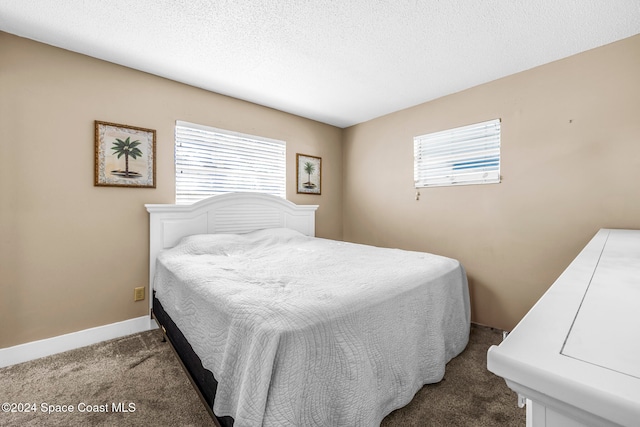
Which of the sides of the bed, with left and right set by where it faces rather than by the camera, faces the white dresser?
front

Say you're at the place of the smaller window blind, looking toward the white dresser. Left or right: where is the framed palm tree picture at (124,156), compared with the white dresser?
right

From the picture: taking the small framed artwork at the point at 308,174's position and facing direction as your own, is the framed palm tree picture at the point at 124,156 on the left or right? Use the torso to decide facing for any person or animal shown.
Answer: on its right

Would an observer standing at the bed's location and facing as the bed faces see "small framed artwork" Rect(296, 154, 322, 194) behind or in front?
behind

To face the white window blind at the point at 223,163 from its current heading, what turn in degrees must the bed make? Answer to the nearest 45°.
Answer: approximately 180°

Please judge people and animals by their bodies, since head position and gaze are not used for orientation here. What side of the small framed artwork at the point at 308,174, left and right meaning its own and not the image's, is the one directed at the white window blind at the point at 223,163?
right

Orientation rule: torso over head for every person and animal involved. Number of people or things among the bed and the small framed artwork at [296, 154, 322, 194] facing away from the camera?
0

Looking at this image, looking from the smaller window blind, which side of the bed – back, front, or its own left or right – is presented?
left

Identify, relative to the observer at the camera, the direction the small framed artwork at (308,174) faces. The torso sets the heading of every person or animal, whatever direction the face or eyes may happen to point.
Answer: facing the viewer and to the right of the viewer

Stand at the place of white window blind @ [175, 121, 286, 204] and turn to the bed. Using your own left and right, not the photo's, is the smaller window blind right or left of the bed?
left

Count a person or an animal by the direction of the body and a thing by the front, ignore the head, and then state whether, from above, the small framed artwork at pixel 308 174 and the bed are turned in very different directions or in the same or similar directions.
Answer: same or similar directions

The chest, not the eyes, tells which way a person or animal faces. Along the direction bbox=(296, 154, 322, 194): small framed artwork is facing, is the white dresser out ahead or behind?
ahead

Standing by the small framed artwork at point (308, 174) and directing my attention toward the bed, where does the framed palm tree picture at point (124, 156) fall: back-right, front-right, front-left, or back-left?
front-right

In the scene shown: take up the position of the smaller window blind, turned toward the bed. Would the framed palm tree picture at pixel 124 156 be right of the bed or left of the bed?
right

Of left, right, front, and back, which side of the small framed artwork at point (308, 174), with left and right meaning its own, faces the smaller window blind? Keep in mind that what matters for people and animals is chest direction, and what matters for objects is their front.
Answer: front

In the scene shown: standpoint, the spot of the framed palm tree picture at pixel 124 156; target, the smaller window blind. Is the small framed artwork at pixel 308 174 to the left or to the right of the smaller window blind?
left

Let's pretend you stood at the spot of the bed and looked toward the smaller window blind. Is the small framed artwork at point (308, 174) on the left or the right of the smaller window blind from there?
left
